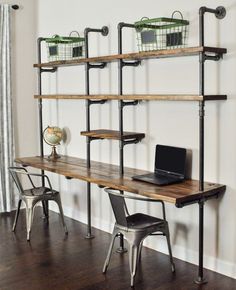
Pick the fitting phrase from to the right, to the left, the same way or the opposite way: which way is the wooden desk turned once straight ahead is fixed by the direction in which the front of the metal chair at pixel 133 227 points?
the opposite way

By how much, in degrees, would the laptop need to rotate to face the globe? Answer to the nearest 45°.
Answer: approximately 90° to its right

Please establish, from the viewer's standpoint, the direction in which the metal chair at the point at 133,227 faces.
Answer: facing away from the viewer and to the right of the viewer

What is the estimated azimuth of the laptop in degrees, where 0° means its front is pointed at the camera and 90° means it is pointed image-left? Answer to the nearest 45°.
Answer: approximately 45°

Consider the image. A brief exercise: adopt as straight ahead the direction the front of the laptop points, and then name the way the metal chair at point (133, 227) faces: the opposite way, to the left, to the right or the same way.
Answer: the opposite way
